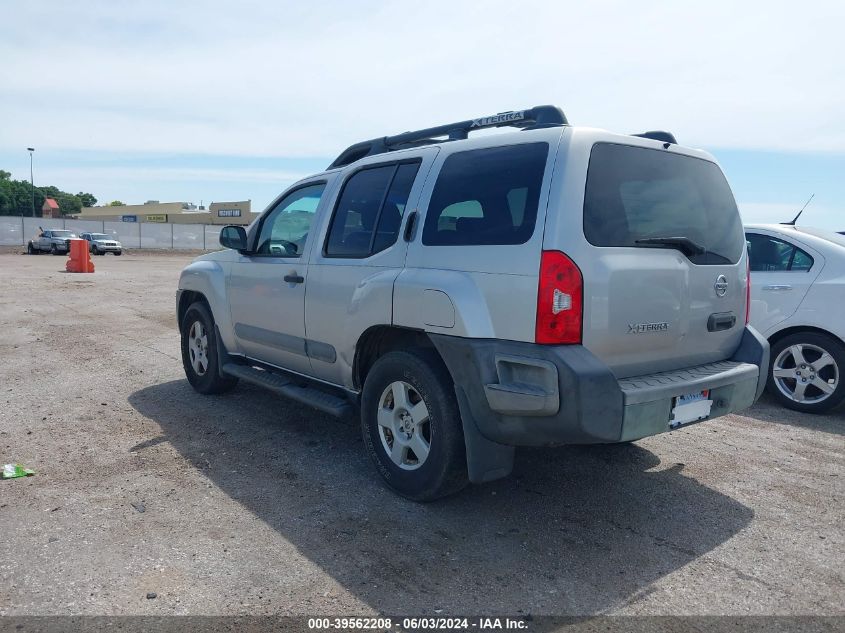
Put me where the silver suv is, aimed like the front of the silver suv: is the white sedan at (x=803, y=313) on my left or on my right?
on my right

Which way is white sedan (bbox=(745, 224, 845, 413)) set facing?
to the viewer's left

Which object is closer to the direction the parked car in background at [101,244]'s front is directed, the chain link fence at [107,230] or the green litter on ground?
the green litter on ground

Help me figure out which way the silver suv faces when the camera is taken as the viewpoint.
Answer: facing away from the viewer and to the left of the viewer

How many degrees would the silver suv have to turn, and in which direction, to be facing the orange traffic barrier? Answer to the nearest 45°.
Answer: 0° — it already faces it

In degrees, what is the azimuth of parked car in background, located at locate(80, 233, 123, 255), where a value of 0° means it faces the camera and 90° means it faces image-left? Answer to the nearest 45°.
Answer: approximately 315°

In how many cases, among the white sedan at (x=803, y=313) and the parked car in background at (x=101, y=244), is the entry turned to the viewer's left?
1

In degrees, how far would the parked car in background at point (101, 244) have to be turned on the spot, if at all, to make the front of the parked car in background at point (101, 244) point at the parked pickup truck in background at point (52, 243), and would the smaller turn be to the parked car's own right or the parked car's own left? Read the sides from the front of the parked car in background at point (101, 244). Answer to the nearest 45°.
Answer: approximately 135° to the parked car's own right

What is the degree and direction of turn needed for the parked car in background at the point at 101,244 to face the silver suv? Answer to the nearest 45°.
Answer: approximately 45° to its right

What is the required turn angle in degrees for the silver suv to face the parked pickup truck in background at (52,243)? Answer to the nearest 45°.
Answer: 0° — it already faces it

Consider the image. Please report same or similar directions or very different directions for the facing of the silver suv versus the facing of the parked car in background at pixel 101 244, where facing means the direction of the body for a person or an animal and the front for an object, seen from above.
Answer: very different directions
